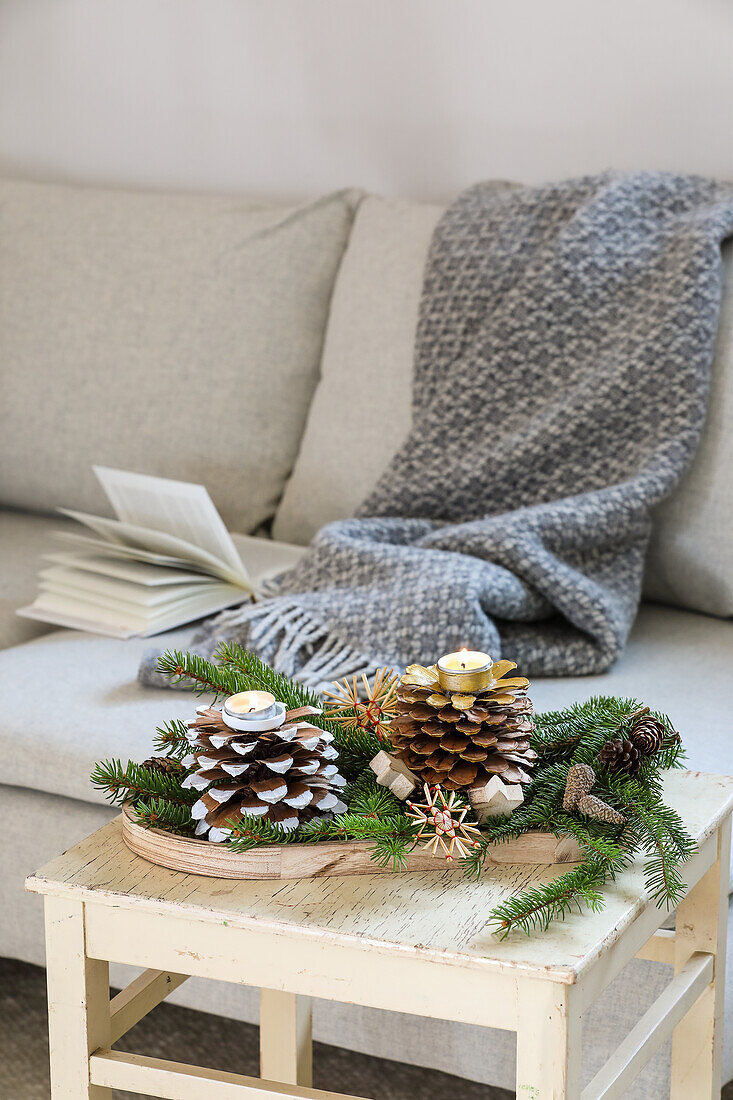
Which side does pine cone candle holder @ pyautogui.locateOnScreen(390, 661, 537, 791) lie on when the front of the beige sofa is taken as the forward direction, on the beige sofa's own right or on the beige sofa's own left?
on the beige sofa's own left

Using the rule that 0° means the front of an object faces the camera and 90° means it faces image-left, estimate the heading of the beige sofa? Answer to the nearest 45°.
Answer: approximately 45°

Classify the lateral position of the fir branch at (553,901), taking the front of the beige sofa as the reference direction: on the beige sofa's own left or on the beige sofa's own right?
on the beige sofa's own left

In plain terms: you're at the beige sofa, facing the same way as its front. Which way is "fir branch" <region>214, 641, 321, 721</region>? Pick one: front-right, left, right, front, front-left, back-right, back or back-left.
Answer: front-left

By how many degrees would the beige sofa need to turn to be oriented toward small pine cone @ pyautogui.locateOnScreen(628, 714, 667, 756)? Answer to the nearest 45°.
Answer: approximately 45° to its left

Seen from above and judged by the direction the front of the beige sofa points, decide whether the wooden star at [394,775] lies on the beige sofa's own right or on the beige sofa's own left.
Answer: on the beige sofa's own left

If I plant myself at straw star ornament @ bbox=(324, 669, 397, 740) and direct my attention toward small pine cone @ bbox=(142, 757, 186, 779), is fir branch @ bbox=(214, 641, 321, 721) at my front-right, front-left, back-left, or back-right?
front-right
